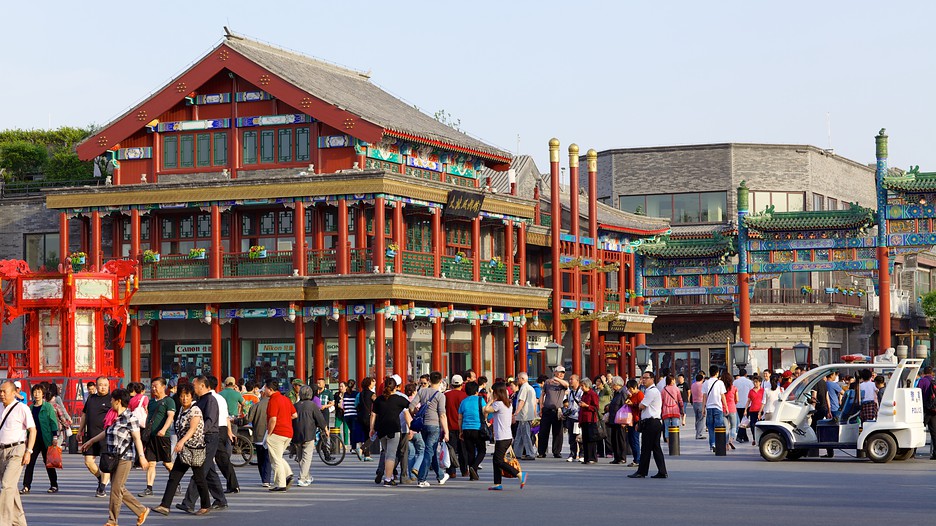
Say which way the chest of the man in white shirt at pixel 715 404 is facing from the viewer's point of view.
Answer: away from the camera

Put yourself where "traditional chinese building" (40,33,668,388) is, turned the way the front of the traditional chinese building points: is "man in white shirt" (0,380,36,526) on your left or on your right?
on your right

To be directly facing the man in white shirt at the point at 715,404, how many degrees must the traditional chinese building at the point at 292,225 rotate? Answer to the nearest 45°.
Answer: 0° — it already faces them
